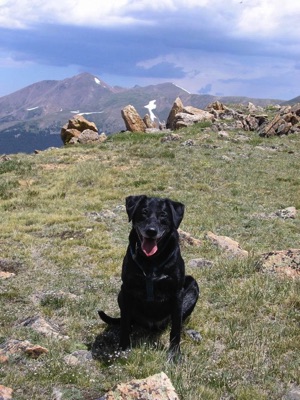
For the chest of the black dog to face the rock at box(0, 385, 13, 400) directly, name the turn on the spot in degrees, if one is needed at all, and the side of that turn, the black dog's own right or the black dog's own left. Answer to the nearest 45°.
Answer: approximately 45° to the black dog's own right

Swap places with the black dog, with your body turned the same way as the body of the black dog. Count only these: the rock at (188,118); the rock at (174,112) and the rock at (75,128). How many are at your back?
3

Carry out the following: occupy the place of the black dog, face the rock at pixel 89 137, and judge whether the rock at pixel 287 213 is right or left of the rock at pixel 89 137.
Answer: right

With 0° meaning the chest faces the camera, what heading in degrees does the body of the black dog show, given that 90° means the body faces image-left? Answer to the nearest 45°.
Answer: approximately 0°

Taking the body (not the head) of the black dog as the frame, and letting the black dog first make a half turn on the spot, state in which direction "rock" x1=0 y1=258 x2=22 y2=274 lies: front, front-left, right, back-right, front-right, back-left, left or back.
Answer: front-left

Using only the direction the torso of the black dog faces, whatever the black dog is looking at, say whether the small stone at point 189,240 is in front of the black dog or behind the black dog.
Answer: behind

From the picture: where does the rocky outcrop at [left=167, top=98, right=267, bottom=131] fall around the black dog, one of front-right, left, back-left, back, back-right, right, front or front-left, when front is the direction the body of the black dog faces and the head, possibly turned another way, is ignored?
back

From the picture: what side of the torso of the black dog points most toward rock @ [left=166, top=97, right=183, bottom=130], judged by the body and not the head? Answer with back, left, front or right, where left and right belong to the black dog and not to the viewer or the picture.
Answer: back

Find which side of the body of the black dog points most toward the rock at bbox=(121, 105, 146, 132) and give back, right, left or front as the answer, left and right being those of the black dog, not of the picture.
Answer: back

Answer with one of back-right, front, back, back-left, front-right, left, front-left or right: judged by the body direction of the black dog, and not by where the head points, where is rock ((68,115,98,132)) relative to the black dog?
back

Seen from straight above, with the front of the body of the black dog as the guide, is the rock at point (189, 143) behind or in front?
behind
